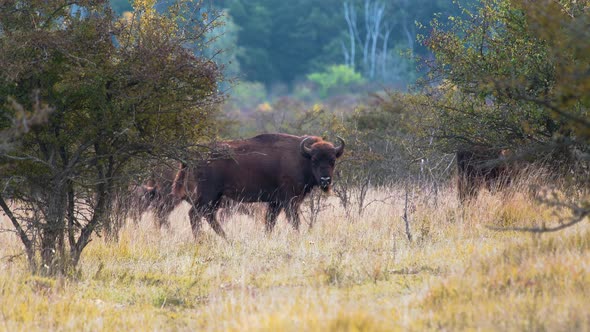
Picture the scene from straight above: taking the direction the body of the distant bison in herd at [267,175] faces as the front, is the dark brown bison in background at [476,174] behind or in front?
in front

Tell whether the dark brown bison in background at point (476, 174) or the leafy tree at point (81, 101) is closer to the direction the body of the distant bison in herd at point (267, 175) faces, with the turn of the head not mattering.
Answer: the dark brown bison in background

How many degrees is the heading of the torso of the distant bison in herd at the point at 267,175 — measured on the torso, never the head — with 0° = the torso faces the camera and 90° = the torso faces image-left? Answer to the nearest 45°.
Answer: approximately 270°

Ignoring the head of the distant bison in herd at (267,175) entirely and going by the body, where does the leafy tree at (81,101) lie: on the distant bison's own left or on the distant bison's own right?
on the distant bison's own right
